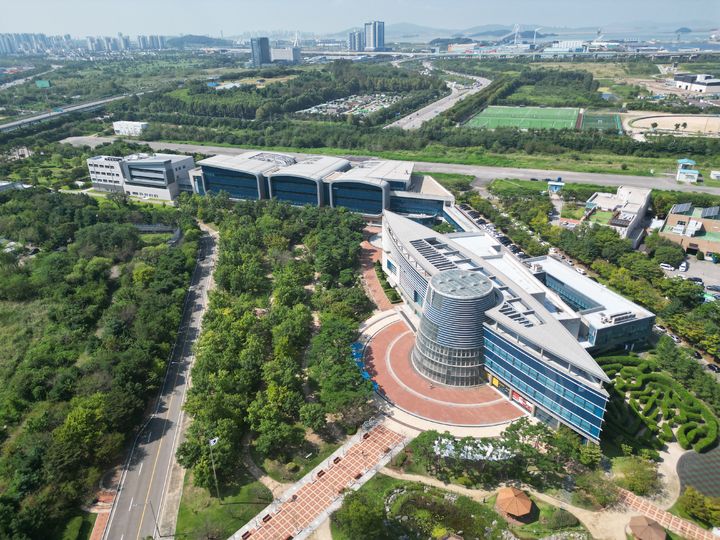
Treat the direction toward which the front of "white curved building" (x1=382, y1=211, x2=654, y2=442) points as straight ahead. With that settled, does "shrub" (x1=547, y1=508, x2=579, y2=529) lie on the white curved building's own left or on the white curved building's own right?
on the white curved building's own left

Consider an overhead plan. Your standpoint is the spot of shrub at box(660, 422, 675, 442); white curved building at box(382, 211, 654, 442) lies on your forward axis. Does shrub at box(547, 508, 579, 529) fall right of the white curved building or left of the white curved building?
left

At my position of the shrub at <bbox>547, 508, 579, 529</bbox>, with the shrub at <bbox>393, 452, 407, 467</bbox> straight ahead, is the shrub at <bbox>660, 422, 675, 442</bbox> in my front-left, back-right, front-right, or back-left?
back-right

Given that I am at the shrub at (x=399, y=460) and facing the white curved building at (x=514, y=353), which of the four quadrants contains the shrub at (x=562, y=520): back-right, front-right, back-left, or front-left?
front-right

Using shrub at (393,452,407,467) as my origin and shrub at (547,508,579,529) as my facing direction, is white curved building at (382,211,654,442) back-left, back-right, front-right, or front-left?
front-left

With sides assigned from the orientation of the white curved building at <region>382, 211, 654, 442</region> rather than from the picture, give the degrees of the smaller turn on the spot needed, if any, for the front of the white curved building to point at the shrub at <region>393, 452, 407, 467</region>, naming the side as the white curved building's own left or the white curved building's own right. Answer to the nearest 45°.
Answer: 0° — it already faces it

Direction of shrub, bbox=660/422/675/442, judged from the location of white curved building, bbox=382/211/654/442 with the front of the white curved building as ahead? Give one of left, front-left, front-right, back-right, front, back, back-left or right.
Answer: back-left

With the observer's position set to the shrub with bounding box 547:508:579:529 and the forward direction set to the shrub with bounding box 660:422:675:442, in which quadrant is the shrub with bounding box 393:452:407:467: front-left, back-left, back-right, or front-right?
back-left

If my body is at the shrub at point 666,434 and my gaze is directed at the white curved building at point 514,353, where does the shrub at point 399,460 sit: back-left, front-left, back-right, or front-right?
front-left
